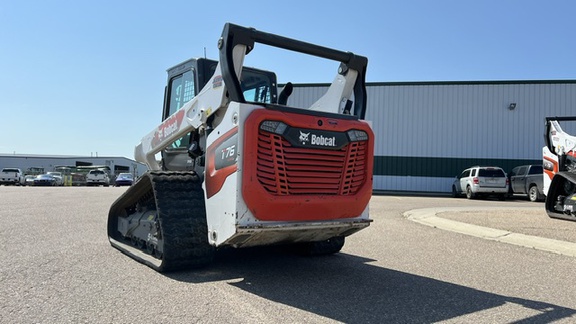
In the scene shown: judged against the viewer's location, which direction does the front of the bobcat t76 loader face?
facing away from the viewer and to the left of the viewer

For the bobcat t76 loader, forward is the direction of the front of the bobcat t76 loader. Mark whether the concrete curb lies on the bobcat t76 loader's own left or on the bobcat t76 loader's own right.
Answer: on the bobcat t76 loader's own right

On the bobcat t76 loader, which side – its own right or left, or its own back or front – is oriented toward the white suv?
right

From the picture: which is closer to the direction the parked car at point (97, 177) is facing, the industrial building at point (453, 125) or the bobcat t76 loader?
the bobcat t76 loader

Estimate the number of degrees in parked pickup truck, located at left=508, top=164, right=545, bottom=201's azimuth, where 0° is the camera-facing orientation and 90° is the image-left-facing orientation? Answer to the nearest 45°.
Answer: approximately 135°

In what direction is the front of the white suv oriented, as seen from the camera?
facing away from the viewer and to the left of the viewer

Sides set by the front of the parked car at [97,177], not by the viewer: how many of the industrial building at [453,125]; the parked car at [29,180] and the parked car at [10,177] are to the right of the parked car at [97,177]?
2

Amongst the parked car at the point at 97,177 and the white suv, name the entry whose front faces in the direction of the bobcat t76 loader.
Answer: the parked car

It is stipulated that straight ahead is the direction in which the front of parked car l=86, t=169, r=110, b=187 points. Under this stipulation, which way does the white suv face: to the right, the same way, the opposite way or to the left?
the opposite way

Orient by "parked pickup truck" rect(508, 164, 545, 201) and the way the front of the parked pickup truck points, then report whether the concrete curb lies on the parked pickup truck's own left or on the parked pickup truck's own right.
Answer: on the parked pickup truck's own left

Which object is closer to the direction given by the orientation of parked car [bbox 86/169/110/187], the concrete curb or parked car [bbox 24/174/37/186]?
the concrete curb
